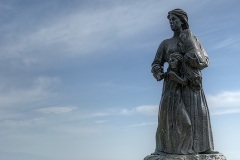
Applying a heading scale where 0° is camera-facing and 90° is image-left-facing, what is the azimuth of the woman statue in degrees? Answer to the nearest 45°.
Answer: approximately 0°
